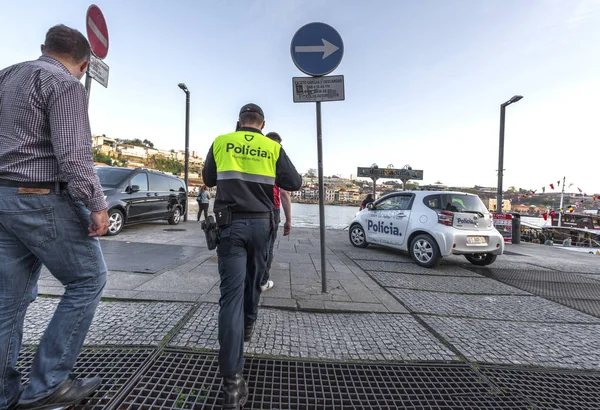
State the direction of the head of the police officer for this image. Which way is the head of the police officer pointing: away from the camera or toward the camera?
away from the camera

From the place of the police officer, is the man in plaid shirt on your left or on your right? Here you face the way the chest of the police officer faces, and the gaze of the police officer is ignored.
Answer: on your left

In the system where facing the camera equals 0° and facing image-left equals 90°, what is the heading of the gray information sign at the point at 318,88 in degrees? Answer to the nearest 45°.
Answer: approximately 0°

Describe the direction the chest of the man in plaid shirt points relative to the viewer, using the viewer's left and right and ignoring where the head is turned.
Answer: facing away from the viewer and to the right of the viewer

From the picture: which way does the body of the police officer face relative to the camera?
away from the camera

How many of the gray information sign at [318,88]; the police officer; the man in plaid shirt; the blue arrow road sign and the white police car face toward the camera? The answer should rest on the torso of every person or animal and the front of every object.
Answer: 2

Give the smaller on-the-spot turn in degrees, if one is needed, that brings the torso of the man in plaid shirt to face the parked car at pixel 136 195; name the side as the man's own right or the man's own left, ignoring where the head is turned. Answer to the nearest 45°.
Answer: approximately 45° to the man's own left

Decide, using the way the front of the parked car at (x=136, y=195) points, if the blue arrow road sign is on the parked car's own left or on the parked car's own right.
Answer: on the parked car's own left

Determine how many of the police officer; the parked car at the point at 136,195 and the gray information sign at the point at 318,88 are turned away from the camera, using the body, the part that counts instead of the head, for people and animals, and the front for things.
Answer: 1

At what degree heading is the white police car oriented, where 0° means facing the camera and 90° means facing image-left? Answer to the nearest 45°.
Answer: approximately 135°

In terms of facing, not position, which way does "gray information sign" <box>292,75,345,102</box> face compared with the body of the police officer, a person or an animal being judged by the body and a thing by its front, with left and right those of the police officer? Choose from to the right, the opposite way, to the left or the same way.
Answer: the opposite way

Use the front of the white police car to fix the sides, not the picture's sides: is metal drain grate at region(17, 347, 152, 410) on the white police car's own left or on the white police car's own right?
on the white police car's own left
